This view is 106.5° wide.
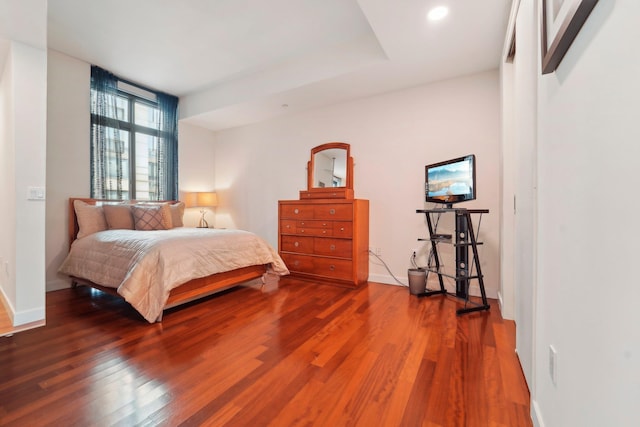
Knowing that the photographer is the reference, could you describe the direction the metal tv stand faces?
facing the viewer and to the left of the viewer

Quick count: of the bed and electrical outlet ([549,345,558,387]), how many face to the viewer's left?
1

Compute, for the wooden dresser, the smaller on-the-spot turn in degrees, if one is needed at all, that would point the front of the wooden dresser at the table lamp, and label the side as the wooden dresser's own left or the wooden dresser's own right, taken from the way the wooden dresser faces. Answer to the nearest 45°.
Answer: approximately 90° to the wooden dresser's own right

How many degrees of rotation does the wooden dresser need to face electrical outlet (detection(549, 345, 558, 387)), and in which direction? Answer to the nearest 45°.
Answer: approximately 45° to its left

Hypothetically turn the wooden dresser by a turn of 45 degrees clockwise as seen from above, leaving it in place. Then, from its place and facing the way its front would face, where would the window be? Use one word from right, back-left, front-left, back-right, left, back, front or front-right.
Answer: front

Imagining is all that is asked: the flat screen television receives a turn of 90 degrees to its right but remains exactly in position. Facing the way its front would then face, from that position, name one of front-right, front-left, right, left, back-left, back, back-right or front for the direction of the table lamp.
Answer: front-left

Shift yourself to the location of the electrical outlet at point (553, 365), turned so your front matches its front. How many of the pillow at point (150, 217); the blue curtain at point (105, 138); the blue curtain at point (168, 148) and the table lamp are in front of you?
4

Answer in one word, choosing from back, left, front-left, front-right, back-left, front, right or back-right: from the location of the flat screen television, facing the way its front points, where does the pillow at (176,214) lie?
front-right

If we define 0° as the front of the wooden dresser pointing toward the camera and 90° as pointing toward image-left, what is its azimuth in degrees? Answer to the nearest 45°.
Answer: approximately 45°

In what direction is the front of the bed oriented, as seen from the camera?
facing the viewer and to the right of the viewer

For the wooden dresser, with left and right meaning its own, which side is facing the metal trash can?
left

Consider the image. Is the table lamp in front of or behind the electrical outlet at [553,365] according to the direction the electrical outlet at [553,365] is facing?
in front

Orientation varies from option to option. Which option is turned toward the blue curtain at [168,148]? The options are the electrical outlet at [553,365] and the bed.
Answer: the electrical outlet

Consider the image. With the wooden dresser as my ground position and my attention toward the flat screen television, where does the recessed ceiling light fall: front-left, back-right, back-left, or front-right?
front-right

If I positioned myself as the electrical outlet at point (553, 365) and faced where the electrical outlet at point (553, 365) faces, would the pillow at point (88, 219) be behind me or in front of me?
in front

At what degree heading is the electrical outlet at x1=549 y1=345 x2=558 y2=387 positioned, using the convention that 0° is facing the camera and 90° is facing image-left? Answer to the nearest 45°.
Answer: approximately 90°
